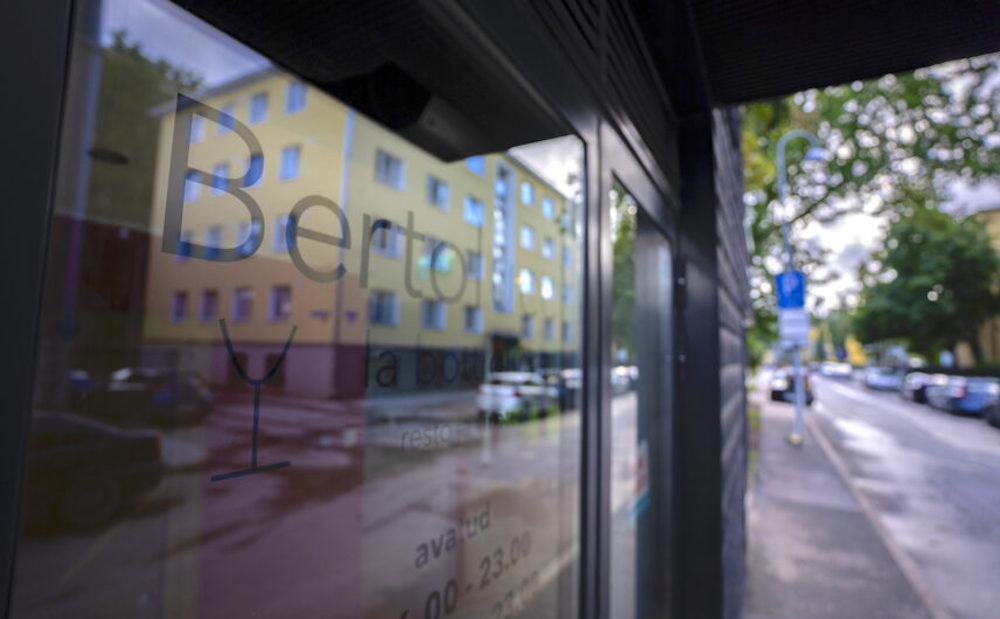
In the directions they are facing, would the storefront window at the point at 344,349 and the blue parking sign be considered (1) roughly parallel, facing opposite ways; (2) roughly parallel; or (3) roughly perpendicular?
roughly perpendicular

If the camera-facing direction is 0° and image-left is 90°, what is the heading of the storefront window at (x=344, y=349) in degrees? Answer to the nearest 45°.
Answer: approximately 315°

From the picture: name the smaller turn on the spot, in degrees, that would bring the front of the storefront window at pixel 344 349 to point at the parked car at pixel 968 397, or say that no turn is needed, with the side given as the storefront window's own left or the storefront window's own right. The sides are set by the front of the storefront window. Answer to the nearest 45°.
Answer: approximately 45° to the storefront window's own left

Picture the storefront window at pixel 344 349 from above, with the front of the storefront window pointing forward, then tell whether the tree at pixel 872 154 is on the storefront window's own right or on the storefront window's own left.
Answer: on the storefront window's own left

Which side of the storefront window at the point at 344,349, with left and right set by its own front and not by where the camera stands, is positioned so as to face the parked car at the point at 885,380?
left

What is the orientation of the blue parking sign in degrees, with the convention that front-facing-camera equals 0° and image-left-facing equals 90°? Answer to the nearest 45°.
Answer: approximately 0°

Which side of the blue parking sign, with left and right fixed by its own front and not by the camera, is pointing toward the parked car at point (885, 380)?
back
